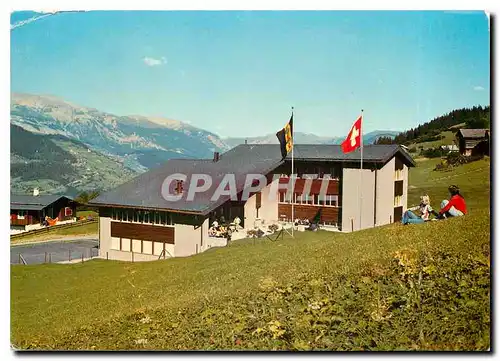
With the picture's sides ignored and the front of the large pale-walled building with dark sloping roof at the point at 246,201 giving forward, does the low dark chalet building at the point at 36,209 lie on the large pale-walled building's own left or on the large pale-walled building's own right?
on the large pale-walled building's own right

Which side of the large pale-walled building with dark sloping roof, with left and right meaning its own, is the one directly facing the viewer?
front

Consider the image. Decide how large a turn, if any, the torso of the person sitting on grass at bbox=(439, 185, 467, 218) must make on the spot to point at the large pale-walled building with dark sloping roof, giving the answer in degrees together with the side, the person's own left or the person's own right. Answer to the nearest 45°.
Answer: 0° — they already face it

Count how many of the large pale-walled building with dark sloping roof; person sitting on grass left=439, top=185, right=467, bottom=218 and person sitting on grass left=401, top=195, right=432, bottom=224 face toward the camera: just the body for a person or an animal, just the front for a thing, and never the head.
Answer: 1

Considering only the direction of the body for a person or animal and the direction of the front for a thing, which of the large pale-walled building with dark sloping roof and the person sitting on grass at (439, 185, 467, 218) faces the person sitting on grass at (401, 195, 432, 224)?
the person sitting on grass at (439, 185, 467, 218)

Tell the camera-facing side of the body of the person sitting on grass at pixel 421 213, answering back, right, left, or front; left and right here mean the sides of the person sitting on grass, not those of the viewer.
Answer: left

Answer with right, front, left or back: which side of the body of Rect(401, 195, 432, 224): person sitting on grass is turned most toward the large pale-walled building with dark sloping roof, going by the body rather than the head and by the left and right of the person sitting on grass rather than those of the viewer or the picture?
front

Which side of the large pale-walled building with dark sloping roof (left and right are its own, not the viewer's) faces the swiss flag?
left

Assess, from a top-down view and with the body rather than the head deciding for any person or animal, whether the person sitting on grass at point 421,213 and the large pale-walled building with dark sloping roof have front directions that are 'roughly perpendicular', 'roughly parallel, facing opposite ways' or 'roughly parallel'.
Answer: roughly perpendicular

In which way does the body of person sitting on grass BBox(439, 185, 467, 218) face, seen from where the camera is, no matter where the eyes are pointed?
to the viewer's left
